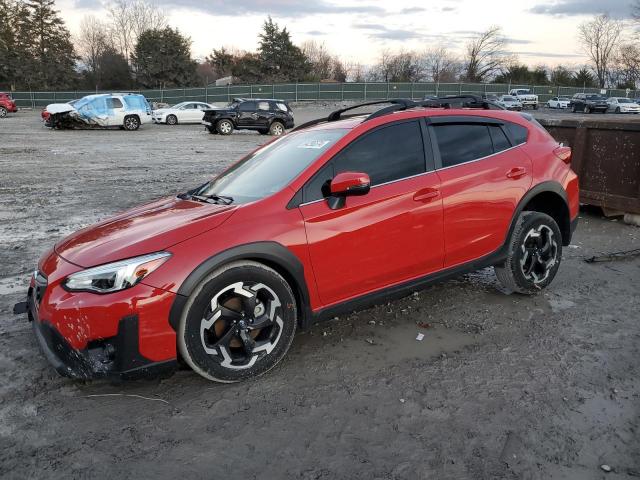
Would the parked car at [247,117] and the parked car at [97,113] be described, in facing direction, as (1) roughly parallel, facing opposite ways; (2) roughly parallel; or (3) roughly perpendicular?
roughly parallel

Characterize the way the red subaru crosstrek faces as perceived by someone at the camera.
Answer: facing the viewer and to the left of the viewer

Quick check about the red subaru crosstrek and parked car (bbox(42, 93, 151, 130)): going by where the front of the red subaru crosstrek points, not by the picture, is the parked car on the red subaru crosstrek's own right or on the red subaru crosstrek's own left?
on the red subaru crosstrek's own right

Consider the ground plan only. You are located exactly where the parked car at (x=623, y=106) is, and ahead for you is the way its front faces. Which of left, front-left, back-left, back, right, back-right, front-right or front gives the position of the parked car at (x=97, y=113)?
right

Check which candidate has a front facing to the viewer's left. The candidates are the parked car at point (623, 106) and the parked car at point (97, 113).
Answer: the parked car at point (97, 113)

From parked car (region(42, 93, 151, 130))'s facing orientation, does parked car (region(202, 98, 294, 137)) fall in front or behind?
behind

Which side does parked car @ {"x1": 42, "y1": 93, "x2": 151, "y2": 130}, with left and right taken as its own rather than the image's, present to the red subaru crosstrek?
left

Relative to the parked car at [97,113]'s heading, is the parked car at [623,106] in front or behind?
behind

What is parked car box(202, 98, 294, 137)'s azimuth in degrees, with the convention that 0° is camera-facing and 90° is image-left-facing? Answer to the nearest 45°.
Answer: approximately 90°

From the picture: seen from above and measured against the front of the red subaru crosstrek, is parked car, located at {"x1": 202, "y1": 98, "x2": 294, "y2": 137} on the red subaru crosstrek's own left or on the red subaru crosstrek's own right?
on the red subaru crosstrek's own right

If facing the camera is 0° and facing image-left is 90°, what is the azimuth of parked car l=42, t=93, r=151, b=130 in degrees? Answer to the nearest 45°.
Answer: approximately 90°

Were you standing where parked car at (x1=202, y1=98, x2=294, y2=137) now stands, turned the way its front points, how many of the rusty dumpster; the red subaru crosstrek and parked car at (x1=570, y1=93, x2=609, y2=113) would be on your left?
2
